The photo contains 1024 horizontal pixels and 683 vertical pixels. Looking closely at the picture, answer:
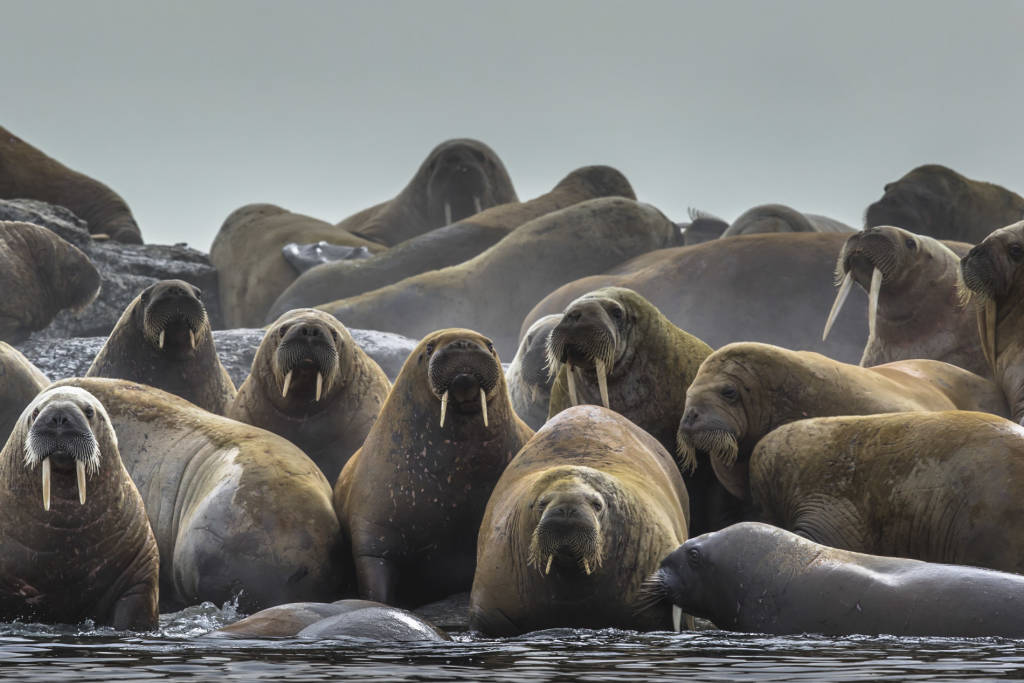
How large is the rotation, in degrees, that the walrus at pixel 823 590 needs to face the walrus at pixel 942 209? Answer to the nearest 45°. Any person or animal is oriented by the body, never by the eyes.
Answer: approximately 90° to its right

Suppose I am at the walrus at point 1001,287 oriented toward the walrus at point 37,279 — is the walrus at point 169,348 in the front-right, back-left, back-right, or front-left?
front-left

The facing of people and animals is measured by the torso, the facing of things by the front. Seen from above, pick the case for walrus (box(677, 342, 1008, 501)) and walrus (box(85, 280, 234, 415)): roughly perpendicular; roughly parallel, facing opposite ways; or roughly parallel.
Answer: roughly perpendicular

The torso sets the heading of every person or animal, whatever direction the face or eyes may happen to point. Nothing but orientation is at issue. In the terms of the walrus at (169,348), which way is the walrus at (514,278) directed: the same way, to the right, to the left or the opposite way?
to the left

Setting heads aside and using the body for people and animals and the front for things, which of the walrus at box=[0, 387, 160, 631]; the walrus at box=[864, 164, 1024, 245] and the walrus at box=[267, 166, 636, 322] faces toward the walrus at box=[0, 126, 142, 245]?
the walrus at box=[864, 164, 1024, 245]

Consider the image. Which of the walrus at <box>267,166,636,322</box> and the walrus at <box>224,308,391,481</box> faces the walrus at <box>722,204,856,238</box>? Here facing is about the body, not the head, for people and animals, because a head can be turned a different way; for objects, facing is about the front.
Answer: the walrus at <box>267,166,636,322</box>

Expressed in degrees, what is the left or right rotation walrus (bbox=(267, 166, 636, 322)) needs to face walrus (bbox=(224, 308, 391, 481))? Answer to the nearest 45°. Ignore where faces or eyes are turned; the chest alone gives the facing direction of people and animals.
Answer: approximately 90° to its right

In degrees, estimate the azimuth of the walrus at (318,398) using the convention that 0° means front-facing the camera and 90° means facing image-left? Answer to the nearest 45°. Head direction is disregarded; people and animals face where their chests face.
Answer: approximately 0°

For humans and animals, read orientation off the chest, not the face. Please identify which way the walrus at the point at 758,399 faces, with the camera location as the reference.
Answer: facing the viewer and to the left of the viewer

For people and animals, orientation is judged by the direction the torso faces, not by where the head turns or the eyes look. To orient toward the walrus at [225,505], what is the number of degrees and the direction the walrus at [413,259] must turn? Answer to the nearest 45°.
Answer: approximately 90° to its right

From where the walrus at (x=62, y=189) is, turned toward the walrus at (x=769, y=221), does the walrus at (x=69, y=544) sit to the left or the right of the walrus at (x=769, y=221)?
right

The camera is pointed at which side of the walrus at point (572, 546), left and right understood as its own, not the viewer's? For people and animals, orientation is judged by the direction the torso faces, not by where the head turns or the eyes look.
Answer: front

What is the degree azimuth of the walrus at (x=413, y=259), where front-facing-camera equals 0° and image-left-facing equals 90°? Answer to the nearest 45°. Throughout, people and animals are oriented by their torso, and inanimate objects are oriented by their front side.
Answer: approximately 270°

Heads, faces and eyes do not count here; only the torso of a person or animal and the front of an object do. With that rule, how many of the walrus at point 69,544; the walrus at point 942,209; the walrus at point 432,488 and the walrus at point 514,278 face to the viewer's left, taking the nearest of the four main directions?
1

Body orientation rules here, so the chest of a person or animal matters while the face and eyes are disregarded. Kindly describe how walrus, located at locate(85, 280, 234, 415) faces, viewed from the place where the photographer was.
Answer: facing the viewer

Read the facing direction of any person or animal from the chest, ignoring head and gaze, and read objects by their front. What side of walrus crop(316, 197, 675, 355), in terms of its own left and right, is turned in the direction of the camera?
right

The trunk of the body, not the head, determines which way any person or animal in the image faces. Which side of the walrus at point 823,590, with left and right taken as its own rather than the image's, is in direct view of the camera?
left

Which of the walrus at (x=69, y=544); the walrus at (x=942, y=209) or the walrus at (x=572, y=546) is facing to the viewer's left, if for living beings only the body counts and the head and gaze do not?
the walrus at (x=942, y=209)
